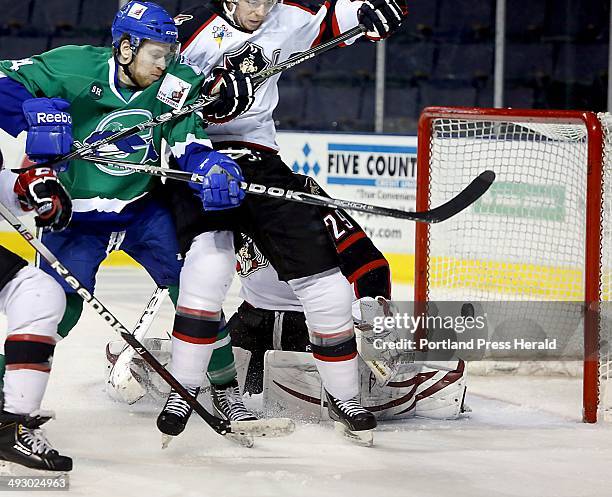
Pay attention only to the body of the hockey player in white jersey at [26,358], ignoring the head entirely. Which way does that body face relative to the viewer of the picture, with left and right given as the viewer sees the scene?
facing to the right of the viewer

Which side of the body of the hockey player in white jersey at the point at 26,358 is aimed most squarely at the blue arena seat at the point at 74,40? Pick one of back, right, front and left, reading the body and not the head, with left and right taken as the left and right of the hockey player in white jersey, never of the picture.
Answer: left

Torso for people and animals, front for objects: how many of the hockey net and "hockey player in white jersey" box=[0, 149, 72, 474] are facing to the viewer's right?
1

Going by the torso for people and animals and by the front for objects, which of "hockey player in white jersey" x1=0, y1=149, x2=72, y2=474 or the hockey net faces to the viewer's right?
the hockey player in white jersey

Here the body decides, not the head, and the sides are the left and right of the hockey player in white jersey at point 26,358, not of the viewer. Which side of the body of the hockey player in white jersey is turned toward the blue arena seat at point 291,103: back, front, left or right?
left

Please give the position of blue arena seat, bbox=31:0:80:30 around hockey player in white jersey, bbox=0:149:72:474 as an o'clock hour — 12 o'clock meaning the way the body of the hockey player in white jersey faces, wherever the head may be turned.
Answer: The blue arena seat is roughly at 9 o'clock from the hockey player in white jersey.

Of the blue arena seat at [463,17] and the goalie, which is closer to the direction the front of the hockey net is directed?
the goalie

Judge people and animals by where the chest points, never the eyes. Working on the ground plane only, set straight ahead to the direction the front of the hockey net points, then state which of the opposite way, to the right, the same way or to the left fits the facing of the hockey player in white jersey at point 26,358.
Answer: the opposite way
